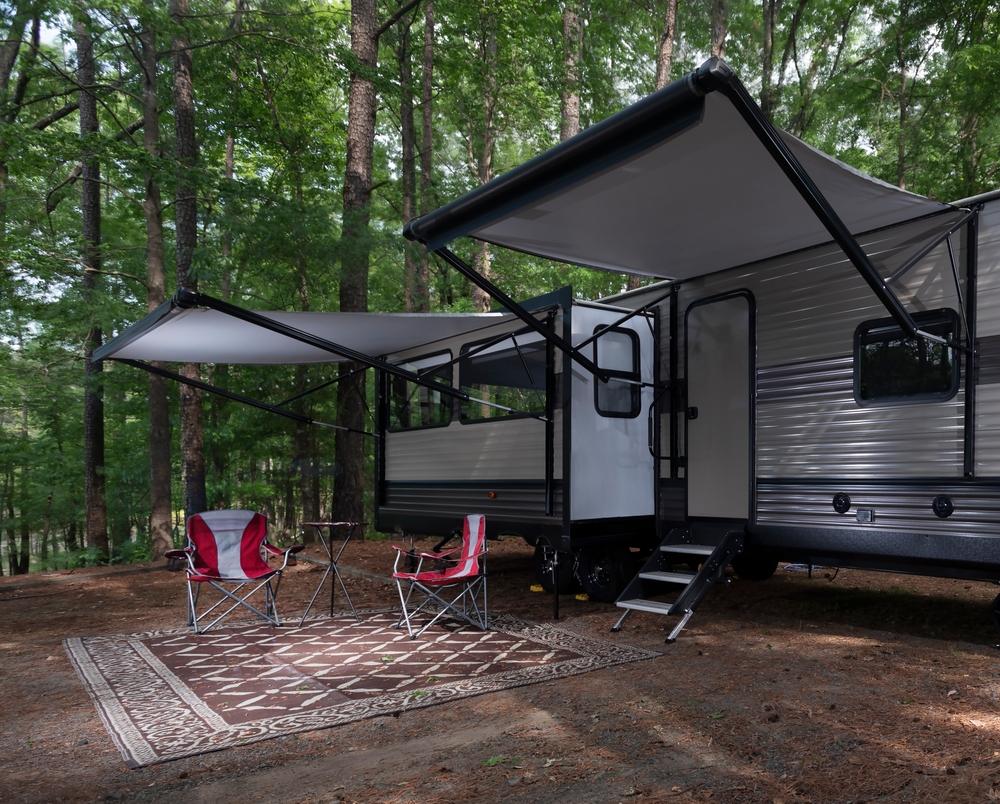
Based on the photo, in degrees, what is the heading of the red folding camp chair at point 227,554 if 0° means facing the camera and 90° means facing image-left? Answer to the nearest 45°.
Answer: approximately 0°

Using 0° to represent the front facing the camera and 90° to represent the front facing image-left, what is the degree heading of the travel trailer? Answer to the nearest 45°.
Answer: approximately 315°

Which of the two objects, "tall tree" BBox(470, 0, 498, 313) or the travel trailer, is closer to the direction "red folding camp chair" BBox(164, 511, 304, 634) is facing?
the travel trailer

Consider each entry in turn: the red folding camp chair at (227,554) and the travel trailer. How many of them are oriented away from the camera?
0

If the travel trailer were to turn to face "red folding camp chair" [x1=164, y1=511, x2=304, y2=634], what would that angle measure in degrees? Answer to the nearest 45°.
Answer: approximately 135° to its right

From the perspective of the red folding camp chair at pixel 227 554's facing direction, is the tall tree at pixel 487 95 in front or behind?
behind

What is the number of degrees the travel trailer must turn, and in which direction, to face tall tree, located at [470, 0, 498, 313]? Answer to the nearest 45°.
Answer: approximately 135° to its left
